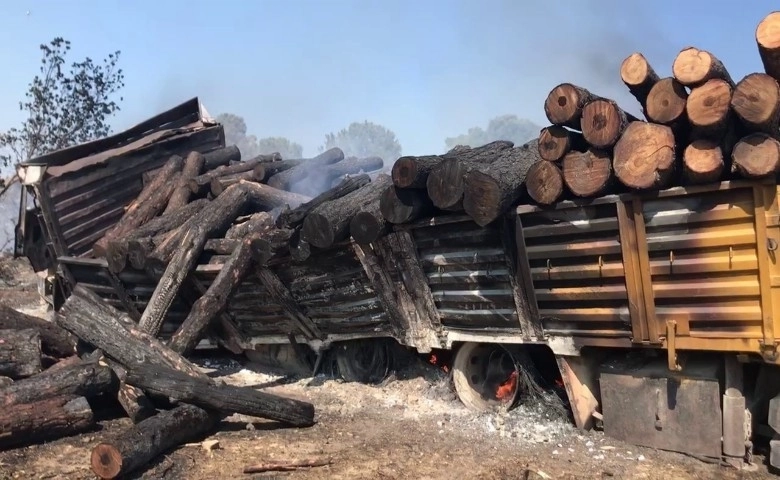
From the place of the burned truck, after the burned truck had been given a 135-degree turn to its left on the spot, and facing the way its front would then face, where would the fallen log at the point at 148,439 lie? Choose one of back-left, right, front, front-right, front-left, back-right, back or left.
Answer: left

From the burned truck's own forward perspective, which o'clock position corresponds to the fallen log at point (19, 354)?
The fallen log is roughly at 5 o'clock from the burned truck.

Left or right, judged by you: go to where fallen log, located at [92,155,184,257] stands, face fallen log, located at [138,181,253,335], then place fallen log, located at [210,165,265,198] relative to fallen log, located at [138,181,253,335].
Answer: left

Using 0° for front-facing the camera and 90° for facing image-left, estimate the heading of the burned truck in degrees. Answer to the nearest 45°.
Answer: approximately 315°

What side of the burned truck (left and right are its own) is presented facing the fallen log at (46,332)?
back

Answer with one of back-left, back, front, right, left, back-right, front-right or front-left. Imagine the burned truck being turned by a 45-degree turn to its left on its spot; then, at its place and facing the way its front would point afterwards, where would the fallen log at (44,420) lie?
back
